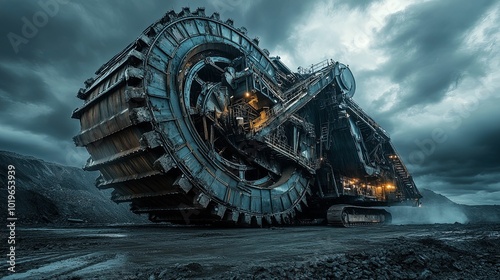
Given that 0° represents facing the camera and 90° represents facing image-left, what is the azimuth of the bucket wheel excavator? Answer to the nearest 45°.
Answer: approximately 45°

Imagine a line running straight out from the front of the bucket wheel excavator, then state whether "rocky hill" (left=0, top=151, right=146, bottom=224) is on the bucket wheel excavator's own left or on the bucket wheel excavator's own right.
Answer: on the bucket wheel excavator's own right
